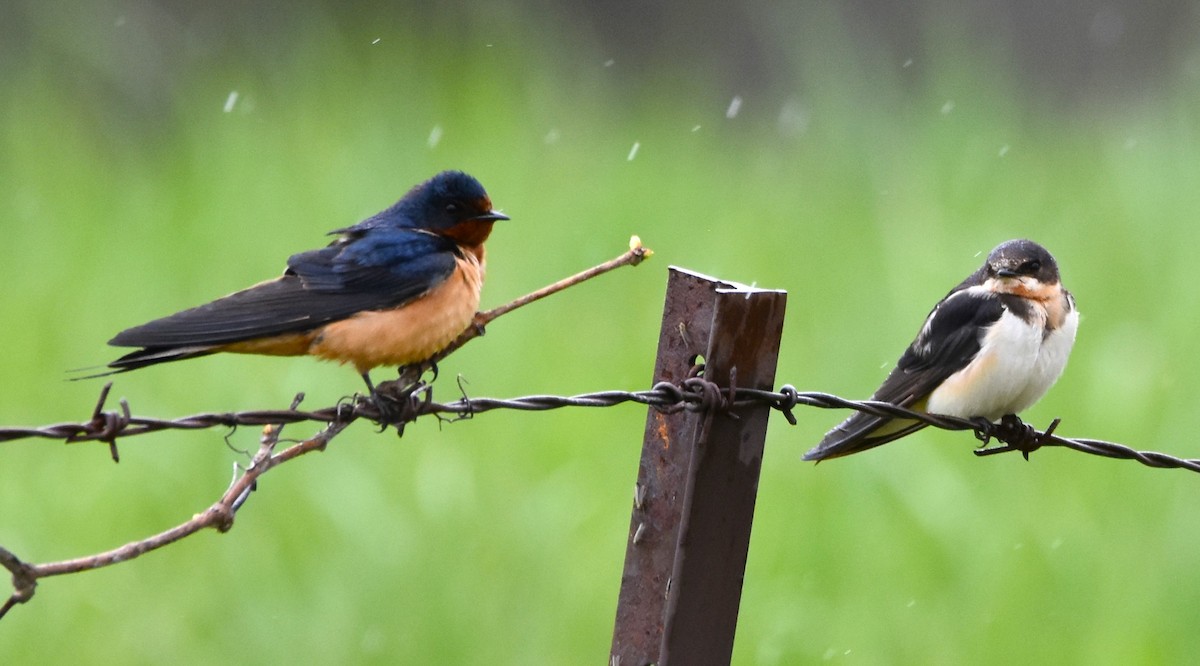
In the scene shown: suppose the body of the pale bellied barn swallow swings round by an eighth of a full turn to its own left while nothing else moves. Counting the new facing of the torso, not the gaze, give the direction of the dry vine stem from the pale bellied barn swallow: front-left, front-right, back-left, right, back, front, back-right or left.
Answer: back-right

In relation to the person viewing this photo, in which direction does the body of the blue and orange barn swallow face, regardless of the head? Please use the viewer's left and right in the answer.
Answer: facing to the right of the viewer

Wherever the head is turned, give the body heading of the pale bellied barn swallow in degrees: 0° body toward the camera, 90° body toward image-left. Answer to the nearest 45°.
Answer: approximately 315°

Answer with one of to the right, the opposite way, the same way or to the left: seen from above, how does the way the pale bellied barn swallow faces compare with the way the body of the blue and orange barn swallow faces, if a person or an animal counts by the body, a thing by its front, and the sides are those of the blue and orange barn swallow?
to the right
